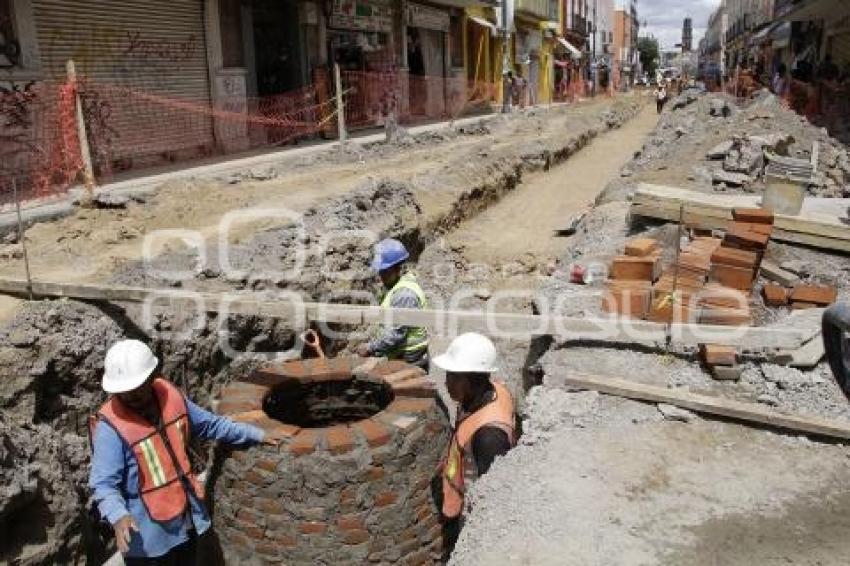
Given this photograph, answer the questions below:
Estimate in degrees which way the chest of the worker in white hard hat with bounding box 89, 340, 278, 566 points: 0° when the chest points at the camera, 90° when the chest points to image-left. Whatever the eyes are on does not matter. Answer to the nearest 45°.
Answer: approximately 315°

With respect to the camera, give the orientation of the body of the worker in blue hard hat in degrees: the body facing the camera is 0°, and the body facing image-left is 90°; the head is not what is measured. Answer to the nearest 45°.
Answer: approximately 90°

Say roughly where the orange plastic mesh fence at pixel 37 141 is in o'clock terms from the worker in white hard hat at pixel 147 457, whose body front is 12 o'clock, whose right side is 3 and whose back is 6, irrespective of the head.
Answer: The orange plastic mesh fence is roughly at 7 o'clock from the worker in white hard hat.

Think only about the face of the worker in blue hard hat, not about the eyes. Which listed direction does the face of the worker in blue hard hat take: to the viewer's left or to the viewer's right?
to the viewer's left

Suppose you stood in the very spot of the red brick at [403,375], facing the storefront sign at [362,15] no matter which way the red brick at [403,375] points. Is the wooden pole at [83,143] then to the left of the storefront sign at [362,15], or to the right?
left

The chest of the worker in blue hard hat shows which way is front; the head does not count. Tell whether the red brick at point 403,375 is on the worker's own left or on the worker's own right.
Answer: on the worker's own left

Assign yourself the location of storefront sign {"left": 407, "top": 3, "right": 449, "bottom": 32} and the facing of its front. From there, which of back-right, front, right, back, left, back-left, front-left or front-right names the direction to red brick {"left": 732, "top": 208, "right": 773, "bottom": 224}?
front-right

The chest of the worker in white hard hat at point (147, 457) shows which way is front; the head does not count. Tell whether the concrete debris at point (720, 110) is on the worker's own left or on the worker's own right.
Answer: on the worker's own left

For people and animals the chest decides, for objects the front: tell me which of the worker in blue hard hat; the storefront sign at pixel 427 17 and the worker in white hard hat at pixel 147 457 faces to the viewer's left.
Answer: the worker in blue hard hat

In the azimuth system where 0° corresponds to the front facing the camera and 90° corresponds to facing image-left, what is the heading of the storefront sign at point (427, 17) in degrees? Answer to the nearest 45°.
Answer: approximately 315°
